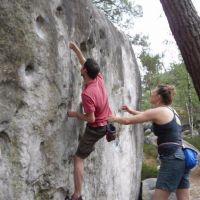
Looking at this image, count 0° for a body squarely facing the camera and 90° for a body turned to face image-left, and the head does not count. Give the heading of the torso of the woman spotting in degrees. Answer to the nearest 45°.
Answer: approximately 90°

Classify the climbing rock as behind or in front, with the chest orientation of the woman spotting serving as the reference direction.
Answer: in front

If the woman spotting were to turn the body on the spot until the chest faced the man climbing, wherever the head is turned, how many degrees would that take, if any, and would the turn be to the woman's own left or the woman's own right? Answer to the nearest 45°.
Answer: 0° — they already face them

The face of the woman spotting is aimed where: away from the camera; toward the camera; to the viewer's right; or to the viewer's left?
to the viewer's left

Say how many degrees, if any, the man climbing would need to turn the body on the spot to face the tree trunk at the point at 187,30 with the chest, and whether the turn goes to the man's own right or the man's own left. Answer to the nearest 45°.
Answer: approximately 180°

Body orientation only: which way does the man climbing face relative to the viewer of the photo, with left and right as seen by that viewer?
facing away from the viewer and to the left of the viewer

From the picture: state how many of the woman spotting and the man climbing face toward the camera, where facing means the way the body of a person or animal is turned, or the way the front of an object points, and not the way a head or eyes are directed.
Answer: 0

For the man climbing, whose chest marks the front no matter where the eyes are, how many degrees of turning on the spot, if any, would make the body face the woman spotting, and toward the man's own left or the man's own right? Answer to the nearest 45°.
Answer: approximately 135° to the man's own right
